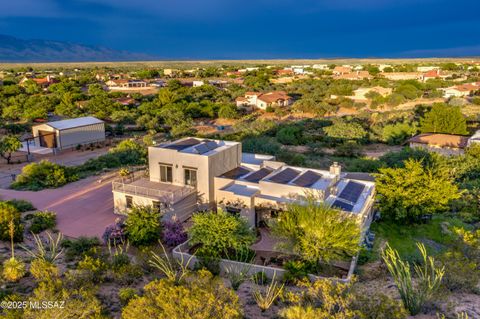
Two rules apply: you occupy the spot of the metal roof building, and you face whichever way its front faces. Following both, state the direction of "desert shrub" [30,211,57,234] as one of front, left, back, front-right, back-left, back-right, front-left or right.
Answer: front-left

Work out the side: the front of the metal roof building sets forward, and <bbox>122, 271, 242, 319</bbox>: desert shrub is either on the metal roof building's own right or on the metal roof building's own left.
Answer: on the metal roof building's own left

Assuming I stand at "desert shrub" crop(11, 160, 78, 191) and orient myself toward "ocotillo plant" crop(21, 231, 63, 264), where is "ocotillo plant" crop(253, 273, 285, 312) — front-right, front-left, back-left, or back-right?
front-left

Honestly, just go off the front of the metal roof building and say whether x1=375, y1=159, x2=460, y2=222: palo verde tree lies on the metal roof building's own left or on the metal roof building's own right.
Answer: on the metal roof building's own left

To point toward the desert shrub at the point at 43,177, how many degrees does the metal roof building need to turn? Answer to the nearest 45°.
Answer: approximately 45° to its left

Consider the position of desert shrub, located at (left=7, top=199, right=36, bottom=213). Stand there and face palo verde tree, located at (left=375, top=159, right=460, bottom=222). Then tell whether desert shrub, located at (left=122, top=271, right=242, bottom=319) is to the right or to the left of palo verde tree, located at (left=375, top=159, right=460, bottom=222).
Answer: right

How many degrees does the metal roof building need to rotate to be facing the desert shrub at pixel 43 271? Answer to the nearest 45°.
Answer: approximately 45° to its left

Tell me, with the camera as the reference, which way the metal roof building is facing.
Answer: facing the viewer and to the left of the viewer

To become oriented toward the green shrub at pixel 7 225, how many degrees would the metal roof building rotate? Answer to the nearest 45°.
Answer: approximately 45° to its left

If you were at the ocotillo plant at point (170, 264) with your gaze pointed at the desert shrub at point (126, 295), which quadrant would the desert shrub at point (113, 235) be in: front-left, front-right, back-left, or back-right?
back-right

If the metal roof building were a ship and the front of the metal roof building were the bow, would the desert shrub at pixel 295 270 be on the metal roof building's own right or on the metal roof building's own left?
on the metal roof building's own left

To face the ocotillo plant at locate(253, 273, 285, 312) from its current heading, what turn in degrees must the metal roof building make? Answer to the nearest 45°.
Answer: approximately 45° to its left

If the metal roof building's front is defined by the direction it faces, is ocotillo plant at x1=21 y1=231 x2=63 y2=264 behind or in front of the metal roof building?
in front

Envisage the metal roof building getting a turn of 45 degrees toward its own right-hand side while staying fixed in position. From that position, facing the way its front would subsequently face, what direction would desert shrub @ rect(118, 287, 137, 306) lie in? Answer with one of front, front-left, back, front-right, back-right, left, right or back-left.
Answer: left

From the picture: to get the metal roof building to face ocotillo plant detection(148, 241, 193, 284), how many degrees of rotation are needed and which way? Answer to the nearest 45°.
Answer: approximately 45° to its left

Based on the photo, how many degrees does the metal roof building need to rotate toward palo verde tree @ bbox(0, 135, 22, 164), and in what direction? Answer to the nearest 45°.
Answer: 0° — it already faces it

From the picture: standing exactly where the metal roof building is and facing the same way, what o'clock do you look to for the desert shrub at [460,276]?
The desert shrub is roughly at 10 o'clock from the metal roof building.
